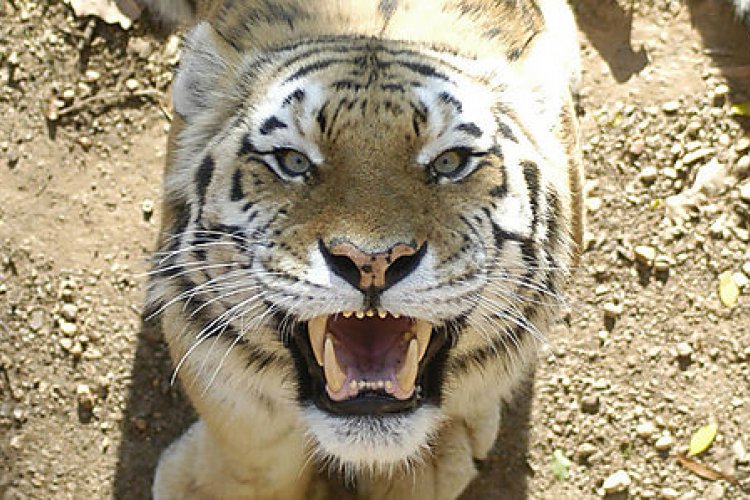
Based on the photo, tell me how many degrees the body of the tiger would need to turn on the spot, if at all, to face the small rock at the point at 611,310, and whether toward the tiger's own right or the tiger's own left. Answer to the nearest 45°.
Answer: approximately 135° to the tiger's own left

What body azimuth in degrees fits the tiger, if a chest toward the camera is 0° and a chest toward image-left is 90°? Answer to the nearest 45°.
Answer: approximately 0°
